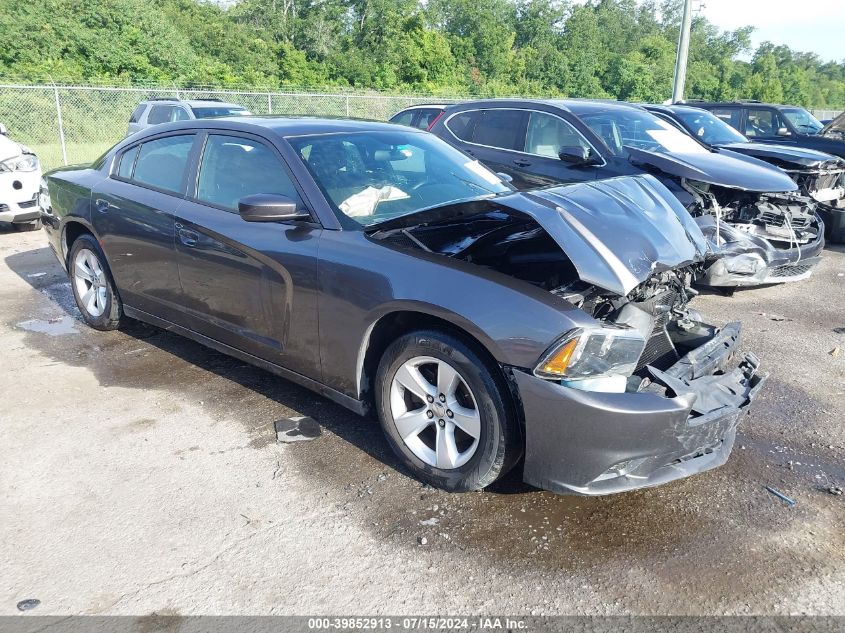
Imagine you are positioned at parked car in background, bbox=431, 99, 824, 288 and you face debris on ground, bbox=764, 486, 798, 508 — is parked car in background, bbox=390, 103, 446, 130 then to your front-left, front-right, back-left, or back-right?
back-right

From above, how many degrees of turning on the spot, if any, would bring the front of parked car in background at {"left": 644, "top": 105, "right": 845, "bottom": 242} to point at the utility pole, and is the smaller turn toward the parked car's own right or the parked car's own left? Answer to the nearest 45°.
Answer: approximately 135° to the parked car's own left

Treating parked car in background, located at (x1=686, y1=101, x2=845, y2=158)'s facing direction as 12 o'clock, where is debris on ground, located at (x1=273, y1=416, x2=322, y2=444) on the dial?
The debris on ground is roughly at 2 o'clock from the parked car in background.

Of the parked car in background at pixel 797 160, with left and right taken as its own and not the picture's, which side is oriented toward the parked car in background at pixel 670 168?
right

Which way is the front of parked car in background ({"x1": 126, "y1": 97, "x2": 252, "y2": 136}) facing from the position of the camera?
facing the viewer and to the right of the viewer

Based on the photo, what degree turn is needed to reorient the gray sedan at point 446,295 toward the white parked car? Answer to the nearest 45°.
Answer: approximately 180°

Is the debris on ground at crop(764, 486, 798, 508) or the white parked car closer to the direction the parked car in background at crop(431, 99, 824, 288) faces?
the debris on ground

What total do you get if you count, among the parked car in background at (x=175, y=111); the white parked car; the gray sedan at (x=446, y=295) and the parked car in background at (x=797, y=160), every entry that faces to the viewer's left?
0

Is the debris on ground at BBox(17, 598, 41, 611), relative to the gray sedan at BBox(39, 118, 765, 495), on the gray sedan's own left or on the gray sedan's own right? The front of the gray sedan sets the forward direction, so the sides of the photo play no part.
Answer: on the gray sedan's own right

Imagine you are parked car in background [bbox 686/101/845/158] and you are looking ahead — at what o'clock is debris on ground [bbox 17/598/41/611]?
The debris on ground is roughly at 2 o'clock from the parked car in background.

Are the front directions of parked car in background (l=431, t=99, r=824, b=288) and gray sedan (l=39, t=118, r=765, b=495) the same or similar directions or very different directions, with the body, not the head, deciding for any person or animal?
same or similar directions
